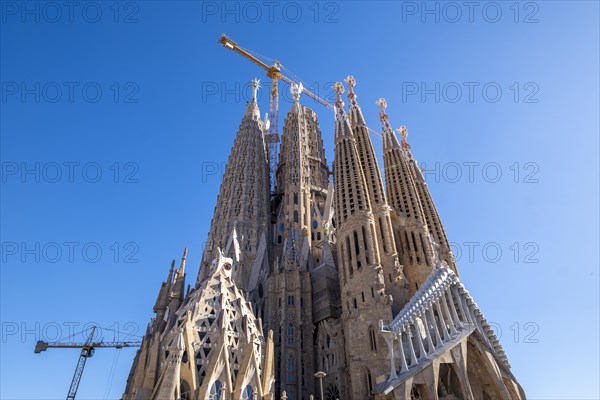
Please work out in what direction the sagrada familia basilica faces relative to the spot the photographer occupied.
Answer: facing the viewer and to the right of the viewer
